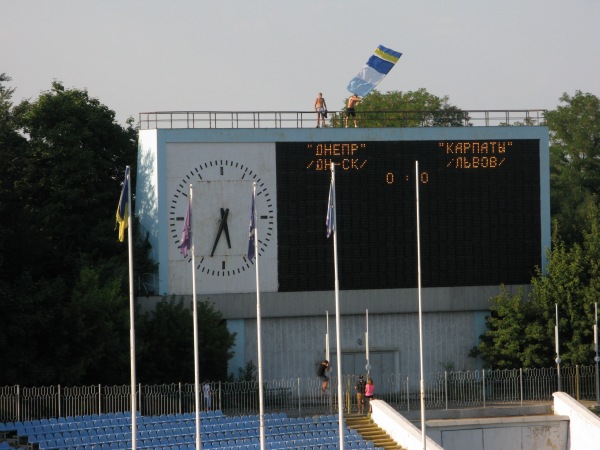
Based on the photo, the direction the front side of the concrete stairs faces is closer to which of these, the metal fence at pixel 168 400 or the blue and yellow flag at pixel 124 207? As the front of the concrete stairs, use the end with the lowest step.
the blue and yellow flag

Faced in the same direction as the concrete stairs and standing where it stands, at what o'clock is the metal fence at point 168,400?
The metal fence is roughly at 4 o'clock from the concrete stairs.

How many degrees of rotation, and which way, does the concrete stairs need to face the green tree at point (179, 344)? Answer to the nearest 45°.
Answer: approximately 135° to its right

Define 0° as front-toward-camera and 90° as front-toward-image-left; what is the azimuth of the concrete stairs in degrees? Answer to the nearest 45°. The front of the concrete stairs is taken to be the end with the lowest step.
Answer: approximately 315°

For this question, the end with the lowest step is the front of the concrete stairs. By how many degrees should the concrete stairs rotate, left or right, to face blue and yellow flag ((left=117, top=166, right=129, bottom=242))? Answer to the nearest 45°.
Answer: approximately 90° to its right
